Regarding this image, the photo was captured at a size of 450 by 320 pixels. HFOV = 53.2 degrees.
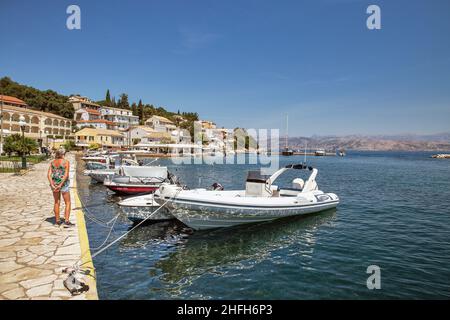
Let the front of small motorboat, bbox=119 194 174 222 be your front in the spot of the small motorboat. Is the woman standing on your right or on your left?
on your left

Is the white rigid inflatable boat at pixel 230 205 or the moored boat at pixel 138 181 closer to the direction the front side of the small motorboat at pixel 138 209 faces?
the moored boat

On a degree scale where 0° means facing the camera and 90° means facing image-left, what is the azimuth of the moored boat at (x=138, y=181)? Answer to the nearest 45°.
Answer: approximately 90°

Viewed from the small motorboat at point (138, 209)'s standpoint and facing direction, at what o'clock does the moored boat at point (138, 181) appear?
The moored boat is roughly at 3 o'clock from the small motorboat.

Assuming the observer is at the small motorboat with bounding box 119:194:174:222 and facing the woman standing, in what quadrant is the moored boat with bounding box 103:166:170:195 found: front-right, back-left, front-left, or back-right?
back-right

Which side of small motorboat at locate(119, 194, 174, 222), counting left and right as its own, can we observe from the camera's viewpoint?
left
